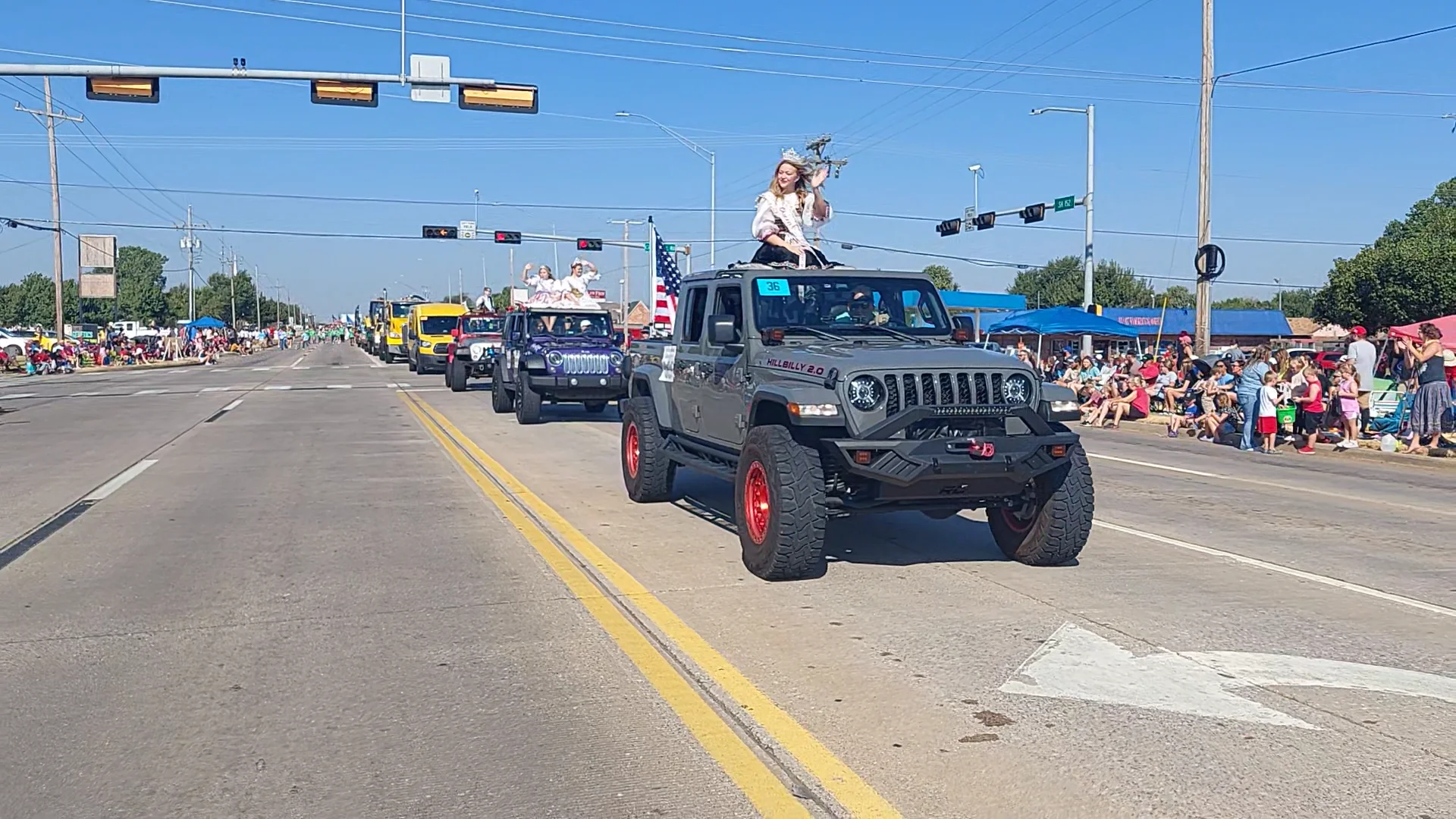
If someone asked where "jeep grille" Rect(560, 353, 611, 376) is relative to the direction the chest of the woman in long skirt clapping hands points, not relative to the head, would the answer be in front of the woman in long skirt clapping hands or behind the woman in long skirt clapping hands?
in front

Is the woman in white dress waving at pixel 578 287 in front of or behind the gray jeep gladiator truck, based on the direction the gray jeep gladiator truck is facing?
behind

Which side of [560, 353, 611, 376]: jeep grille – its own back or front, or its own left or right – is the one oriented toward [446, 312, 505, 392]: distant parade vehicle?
back

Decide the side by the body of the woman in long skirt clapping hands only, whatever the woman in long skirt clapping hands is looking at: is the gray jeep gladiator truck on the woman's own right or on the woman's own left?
on the woman's own left

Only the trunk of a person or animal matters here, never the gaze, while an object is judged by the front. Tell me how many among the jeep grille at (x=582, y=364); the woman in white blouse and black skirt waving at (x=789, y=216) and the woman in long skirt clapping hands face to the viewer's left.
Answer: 1

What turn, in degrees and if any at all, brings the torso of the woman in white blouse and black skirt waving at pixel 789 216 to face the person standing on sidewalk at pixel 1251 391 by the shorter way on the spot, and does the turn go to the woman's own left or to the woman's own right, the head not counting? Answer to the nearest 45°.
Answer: approximately 135° to the woman's own left

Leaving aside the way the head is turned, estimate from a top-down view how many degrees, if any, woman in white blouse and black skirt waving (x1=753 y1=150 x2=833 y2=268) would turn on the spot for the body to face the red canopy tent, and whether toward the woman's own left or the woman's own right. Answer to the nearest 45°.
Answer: approximately 135° to the woman's own left

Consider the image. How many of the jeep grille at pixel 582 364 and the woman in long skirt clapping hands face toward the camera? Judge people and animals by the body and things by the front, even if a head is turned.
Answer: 1

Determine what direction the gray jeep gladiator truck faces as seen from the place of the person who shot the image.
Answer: facing the viewer and to the right of the viewer

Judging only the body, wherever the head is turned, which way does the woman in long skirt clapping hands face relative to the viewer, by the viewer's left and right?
facing to the left of the viewer

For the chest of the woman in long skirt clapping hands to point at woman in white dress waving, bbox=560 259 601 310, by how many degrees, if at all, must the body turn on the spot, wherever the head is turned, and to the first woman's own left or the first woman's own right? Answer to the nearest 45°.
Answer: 0° — they already face them

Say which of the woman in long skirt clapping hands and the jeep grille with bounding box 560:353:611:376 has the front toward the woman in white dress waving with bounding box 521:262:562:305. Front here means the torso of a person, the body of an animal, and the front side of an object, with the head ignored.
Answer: the woman in long skirt clapping hands

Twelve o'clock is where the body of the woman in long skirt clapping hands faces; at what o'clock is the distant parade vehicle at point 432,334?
The distant parade vehicle is roughly at 1 o'clock from the woman in long skirt clapping hands.

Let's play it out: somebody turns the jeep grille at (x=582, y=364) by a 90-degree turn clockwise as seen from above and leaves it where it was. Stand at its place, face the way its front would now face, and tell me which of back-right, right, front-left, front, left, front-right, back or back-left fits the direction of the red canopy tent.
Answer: back

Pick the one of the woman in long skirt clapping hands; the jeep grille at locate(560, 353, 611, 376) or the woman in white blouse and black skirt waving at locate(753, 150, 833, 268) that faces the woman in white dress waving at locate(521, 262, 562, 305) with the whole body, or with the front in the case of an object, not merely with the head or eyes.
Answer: the woman in long skirt clapping hands

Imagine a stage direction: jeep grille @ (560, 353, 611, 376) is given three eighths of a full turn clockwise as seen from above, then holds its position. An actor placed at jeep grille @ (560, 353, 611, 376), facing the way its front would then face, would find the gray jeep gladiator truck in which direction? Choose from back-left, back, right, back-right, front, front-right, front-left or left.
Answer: back-left

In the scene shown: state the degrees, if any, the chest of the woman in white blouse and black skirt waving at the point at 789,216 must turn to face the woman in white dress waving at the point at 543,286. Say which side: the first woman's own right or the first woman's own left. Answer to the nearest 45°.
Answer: approximately 180°

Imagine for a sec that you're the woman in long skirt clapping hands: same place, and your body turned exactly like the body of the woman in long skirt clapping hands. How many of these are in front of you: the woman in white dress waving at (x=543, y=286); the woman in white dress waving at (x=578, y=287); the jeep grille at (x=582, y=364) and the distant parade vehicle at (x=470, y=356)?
4

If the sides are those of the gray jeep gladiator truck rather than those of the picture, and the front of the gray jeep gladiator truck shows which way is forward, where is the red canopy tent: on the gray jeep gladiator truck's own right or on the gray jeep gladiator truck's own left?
on the gray jeep gladiator truck's own left
